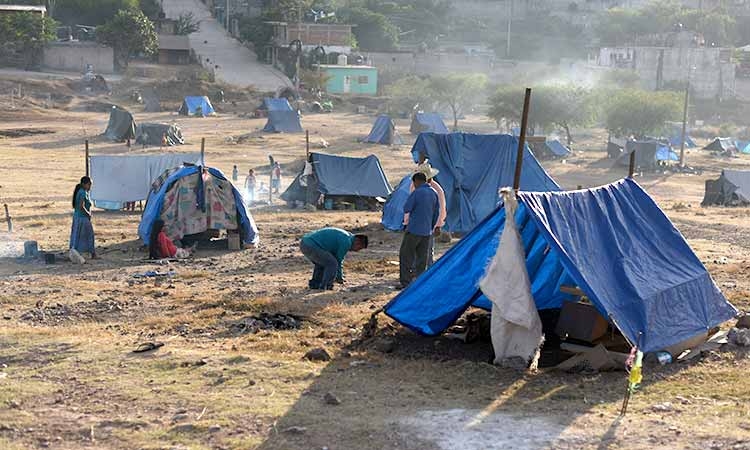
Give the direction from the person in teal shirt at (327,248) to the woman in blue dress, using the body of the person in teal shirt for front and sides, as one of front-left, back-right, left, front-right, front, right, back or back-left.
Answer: back-left

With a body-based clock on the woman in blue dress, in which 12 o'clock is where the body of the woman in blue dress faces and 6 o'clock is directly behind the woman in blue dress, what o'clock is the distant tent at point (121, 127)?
The distant tent is roughly at 9 o'clock from the woman in blue dress.

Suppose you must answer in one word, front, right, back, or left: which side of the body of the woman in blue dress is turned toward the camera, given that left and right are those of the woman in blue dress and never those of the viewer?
right

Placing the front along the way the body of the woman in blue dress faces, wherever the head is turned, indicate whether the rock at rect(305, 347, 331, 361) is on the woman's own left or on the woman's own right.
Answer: on the woman's own right

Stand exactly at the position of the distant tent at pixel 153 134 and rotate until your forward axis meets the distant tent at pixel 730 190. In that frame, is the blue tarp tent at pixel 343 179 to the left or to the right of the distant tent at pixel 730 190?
right

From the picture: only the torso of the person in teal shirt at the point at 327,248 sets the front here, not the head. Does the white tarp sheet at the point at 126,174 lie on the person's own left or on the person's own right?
on the person's own left

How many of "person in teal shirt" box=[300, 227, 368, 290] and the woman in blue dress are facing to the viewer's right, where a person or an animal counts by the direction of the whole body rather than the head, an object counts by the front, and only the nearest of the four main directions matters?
2

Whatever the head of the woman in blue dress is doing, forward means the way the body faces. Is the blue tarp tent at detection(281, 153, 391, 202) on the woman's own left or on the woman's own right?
on the woman's own left

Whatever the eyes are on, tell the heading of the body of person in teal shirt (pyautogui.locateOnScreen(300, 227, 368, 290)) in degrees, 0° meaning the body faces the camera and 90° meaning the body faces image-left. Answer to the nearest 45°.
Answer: approximately 270°

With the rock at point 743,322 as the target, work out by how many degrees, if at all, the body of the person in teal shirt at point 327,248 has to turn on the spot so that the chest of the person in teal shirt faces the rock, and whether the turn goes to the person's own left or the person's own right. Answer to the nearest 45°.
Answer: approximately 45° to the person's own right

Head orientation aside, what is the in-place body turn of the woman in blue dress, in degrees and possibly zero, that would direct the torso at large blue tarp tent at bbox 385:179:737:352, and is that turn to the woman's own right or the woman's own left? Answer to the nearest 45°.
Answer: approximately 45° to the woman's own right

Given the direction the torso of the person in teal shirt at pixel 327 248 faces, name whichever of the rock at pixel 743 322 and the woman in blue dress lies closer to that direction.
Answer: the rock
